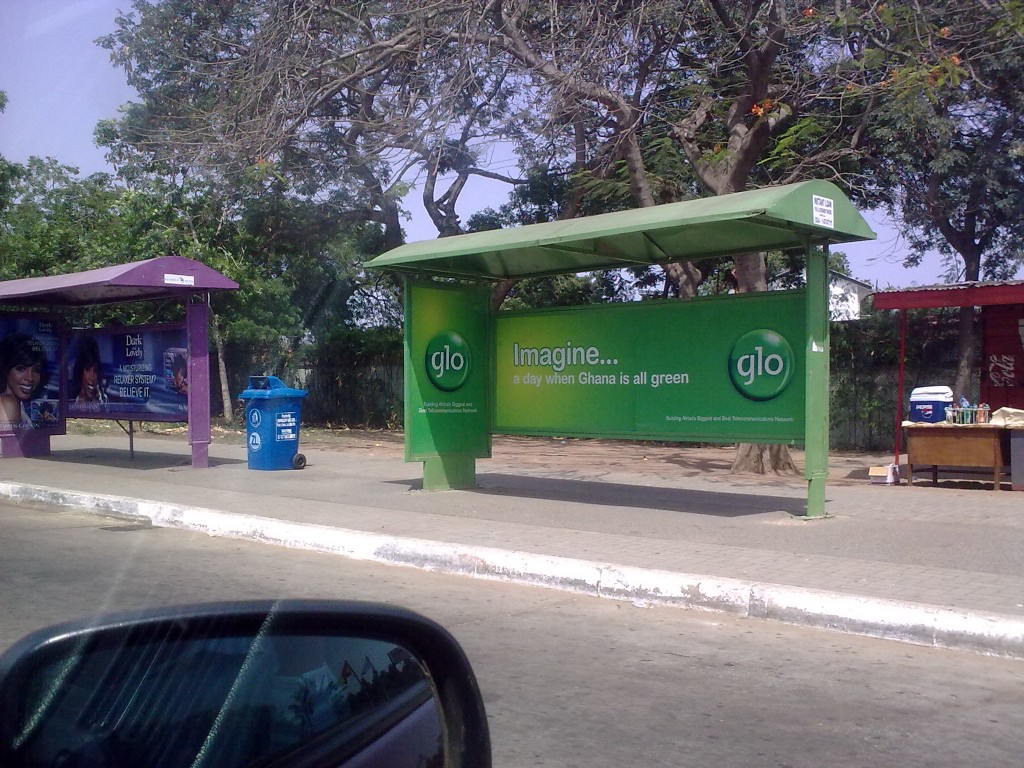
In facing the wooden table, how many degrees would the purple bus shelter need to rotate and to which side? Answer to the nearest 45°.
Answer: approximately 90° to its left

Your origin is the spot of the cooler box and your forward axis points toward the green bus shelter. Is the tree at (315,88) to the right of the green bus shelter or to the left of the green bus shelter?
right

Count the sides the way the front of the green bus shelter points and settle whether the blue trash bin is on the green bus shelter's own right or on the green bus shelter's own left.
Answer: on the green bus shelter's own right

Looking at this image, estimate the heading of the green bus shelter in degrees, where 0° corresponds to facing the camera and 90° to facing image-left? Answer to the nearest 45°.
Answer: approximately 45°

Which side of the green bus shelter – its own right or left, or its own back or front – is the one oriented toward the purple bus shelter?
right

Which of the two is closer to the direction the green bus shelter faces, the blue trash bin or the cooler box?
the blue trash bin

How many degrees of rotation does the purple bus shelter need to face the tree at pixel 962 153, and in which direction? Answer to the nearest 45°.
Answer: approximately 135° to its left

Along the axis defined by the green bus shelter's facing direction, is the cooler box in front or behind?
behind

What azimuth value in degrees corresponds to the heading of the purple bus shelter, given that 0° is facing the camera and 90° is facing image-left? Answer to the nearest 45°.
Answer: approximately 45°
